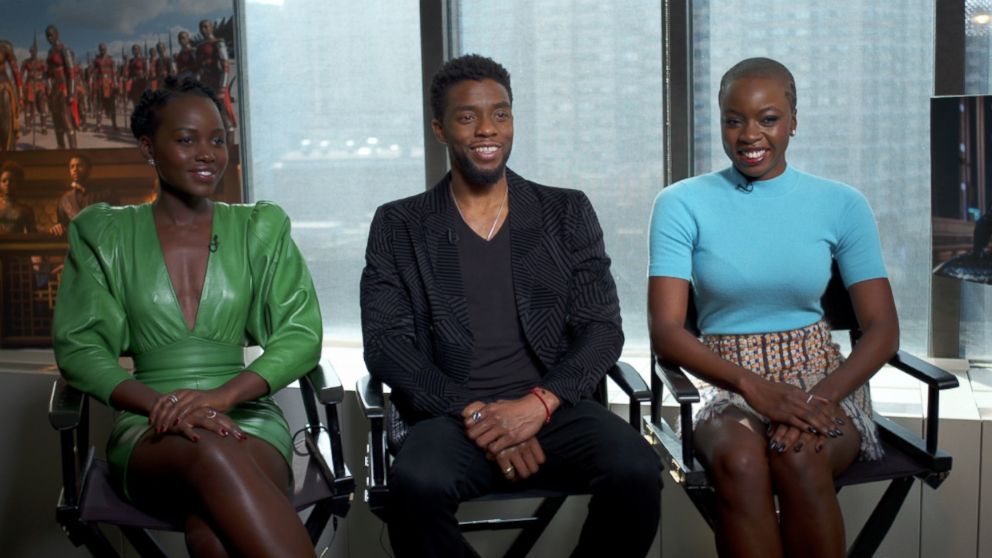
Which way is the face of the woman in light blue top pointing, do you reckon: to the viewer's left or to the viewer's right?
to the viewer's left

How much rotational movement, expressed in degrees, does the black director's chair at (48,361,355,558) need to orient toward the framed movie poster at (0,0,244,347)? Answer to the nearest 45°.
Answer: approximately 180°

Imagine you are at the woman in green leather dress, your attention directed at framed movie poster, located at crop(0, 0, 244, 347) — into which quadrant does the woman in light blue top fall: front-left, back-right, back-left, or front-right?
back-right

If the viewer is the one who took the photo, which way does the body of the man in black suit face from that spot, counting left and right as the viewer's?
facing the viewer

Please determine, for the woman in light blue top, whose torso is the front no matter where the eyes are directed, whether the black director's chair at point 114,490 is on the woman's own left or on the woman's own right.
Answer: on the woman's own right

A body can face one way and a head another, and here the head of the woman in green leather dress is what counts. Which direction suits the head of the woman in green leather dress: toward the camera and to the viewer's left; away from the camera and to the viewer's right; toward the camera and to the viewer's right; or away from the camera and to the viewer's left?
toward the camera and to the viewer's right

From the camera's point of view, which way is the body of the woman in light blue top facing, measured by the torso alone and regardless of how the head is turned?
toward the camera

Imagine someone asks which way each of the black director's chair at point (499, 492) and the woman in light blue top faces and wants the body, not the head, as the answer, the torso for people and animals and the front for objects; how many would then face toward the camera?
2

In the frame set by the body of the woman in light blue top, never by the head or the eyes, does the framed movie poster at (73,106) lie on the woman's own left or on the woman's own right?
on the woman's own right

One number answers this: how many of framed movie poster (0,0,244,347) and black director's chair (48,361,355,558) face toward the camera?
2

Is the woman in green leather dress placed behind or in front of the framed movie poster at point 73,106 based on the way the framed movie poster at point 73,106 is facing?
in front
